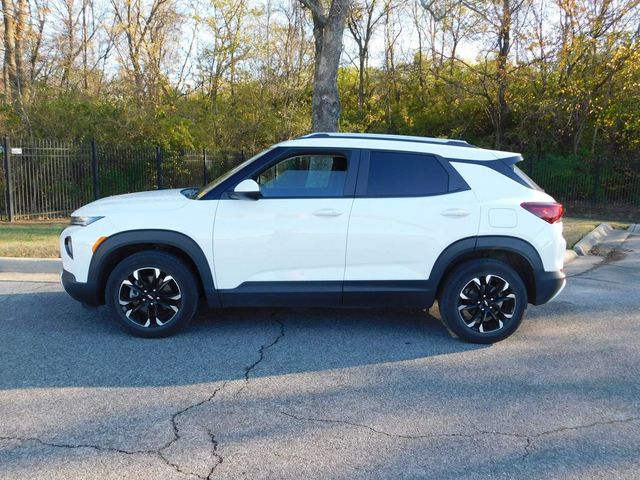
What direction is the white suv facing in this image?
to the viewer's left

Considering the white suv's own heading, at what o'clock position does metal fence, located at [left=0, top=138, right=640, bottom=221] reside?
The metal fence is roughly at 2 o'clock from the white suv.

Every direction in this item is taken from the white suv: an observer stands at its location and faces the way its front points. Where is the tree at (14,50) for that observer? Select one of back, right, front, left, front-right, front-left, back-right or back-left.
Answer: front-right
